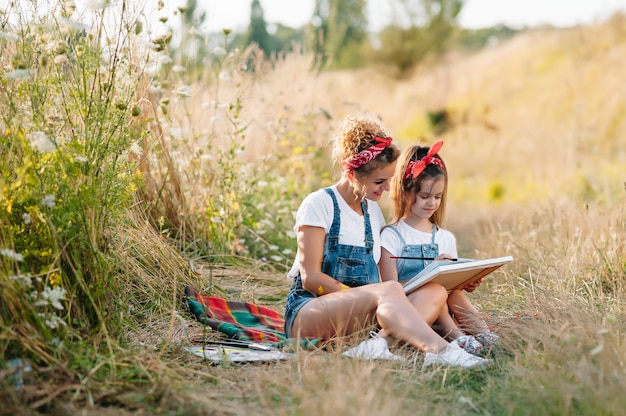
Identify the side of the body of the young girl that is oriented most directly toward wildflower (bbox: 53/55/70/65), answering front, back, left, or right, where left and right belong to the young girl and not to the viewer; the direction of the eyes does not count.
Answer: right

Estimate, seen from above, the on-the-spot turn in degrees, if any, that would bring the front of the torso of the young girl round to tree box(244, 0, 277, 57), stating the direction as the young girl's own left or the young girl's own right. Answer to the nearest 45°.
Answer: approximately 135° to the young girl's own left

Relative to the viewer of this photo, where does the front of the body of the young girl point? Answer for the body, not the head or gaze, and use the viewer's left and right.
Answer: facing the viewer and to the right of the viewer

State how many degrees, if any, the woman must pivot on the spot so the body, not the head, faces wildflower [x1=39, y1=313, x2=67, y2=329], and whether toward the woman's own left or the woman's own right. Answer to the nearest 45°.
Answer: approximately 90° to the woman's own right

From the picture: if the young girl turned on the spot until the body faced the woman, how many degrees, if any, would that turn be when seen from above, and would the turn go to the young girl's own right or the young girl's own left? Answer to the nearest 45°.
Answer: approximately 90° to the young girl's own right

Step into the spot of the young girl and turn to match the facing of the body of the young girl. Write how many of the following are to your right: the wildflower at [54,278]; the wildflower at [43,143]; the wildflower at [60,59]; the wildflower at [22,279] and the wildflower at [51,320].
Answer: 5

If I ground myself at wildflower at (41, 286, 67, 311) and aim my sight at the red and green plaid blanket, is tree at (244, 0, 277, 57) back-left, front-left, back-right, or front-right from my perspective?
front-left

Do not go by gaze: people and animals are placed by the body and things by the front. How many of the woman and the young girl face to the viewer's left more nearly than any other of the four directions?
0

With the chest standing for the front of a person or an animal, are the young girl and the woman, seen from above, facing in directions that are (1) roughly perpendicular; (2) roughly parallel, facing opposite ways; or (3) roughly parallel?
roughly parallel

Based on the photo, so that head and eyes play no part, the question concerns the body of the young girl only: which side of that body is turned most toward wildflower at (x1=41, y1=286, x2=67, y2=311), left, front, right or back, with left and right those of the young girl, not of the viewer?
right

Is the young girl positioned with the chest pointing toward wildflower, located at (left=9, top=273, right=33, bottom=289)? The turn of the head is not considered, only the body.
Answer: no

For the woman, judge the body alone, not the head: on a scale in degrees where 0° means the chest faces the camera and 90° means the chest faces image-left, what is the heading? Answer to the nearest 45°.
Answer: approximately 315°

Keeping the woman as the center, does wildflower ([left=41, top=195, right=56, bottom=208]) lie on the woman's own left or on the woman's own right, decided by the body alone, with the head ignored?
on the woman's own right

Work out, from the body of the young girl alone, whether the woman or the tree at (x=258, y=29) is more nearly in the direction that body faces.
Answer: the woman

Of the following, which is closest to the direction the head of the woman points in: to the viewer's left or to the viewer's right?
to the viewer's right

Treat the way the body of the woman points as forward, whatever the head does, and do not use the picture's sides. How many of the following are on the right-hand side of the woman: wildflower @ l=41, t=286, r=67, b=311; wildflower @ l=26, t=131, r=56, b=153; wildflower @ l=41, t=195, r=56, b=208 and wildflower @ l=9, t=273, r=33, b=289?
4

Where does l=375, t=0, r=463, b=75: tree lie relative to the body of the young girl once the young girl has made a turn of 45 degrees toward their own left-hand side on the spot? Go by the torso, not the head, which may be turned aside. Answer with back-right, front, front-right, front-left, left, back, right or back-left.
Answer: left

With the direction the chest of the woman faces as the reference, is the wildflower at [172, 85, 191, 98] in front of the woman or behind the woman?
behind

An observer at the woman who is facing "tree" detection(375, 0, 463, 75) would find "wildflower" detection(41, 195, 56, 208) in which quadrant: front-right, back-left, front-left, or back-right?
back-left

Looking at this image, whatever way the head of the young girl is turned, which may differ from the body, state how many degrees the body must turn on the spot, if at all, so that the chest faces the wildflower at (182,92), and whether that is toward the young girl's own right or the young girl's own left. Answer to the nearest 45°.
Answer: approximately 135° to the young girl's own right

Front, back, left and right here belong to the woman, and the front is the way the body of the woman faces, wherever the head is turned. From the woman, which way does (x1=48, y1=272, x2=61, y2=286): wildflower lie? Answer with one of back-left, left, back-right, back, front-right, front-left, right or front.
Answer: right
